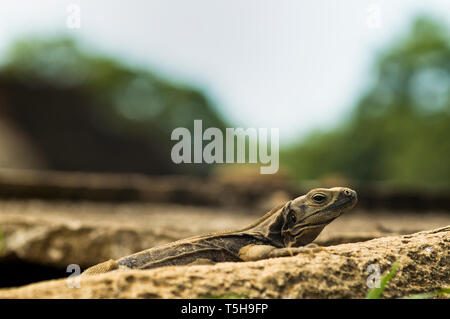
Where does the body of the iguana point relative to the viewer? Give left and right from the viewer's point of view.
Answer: facing to the right of the viewer

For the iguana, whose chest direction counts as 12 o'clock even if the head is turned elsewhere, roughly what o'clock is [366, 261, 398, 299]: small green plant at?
The small green plant is roughly at 2 o'clock from the iguana.
